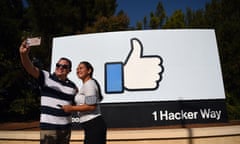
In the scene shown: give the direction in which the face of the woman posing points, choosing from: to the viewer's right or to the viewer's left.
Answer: to the viewer's left

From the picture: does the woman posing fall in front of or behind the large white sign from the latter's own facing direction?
in front

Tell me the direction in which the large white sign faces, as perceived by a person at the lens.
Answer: facing the viewer

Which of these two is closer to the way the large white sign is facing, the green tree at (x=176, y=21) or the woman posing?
the woman posing

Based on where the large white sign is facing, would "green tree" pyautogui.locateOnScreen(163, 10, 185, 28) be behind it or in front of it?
behind
